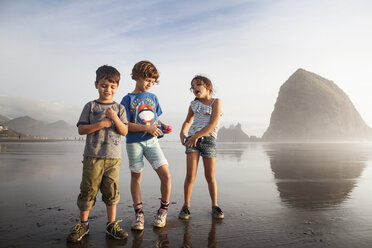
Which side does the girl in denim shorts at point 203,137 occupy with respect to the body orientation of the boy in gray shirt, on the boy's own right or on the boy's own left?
on the boy's own left

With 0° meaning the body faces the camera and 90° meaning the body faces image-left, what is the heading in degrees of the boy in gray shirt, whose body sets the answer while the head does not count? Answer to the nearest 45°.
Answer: approximately 0°

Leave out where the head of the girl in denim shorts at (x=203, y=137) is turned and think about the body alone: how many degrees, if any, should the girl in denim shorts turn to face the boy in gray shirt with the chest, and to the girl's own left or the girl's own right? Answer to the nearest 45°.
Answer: approximately 45° to the girl's own right

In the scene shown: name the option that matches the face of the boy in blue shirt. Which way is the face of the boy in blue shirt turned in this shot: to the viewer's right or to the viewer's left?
to the viewer's right

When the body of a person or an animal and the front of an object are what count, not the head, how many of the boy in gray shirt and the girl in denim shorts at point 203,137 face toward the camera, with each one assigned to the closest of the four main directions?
2

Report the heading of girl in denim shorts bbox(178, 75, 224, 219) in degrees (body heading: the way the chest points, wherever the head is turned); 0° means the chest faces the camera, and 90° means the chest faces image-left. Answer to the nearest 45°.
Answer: approximately 0°

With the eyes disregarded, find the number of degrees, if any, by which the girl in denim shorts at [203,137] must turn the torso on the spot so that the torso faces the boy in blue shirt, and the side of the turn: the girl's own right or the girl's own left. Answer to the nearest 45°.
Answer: approximately 45° to the girl's own right
